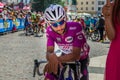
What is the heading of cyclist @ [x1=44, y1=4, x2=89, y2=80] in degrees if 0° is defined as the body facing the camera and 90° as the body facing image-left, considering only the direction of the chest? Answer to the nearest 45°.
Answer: approximately 45°

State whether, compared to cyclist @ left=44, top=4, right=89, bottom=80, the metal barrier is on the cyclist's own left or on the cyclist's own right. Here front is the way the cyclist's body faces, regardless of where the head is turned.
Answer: on the cyclist's own right

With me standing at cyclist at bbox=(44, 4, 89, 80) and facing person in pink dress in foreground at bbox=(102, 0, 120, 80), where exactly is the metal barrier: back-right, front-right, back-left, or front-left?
back-left

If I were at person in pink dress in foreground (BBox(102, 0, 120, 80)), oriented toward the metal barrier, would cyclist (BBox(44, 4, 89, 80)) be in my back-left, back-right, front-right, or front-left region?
front-left

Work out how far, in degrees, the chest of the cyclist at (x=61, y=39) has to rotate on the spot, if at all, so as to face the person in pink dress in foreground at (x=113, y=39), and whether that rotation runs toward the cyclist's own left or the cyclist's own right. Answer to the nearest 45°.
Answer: approximately 90° to the cyclist's own left

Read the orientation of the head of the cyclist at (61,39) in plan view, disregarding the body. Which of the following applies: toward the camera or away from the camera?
toward the camera
